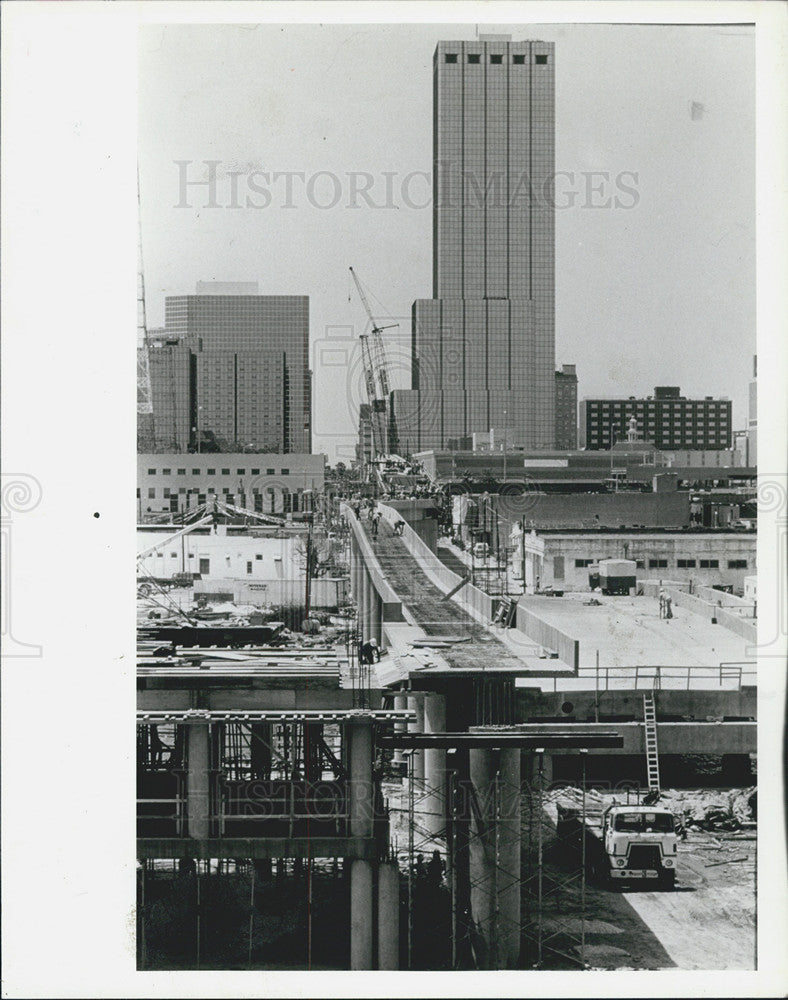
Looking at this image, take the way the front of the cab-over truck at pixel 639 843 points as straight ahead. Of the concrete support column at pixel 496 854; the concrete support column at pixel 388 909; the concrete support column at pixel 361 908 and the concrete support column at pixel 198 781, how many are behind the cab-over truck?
0

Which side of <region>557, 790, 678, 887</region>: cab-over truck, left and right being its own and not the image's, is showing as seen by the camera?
front

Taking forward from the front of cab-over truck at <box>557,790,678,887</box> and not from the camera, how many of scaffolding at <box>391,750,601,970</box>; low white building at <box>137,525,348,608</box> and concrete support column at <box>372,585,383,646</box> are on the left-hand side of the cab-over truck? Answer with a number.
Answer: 0

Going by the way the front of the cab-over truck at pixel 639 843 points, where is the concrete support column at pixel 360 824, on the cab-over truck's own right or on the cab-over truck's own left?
on the cab-over truck's own right

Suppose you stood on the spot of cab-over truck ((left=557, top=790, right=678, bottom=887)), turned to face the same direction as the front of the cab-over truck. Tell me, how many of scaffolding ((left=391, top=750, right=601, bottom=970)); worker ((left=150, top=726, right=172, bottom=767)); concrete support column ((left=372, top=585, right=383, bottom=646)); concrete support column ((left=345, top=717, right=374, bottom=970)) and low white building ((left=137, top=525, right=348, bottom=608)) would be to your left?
0

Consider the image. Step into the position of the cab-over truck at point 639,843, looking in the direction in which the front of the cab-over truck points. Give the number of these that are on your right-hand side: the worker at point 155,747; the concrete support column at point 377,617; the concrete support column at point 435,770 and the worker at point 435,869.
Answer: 4

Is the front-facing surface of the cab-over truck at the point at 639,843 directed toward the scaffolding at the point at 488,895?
no

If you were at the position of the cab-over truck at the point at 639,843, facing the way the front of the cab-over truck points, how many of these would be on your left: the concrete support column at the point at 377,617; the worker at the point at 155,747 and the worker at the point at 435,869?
0

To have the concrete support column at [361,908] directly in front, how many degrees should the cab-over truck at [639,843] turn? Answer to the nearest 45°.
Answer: approximately 45° to its right
